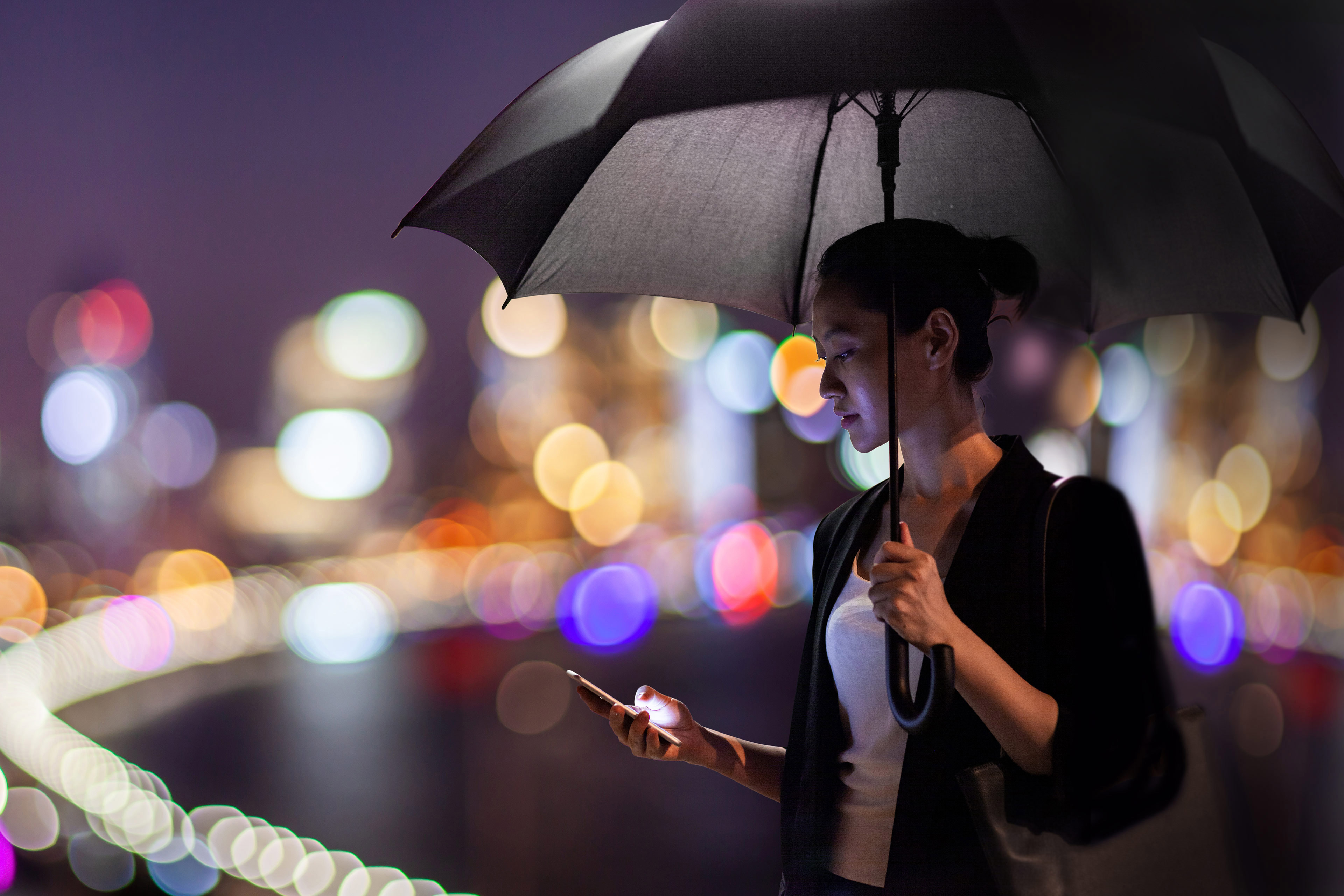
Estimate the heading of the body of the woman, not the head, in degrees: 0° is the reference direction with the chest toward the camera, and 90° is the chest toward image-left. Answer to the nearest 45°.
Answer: approximately 45°

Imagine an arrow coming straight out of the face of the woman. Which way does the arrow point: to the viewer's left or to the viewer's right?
to the viewer's left
